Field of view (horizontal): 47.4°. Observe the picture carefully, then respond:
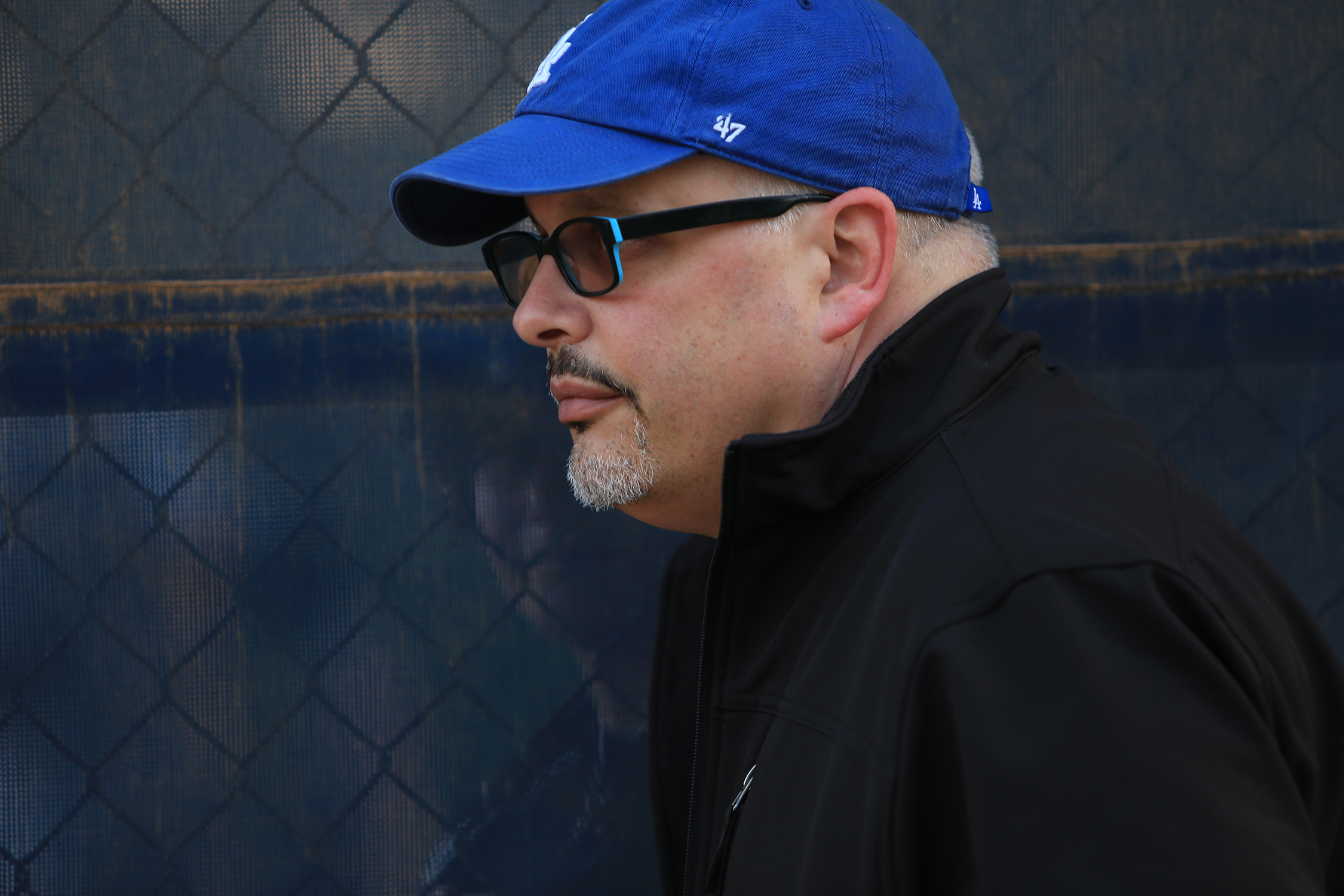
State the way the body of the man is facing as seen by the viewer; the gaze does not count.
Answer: to the viewer's left

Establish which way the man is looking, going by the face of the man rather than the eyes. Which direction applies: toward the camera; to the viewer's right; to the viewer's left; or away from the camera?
to the viewer's left
